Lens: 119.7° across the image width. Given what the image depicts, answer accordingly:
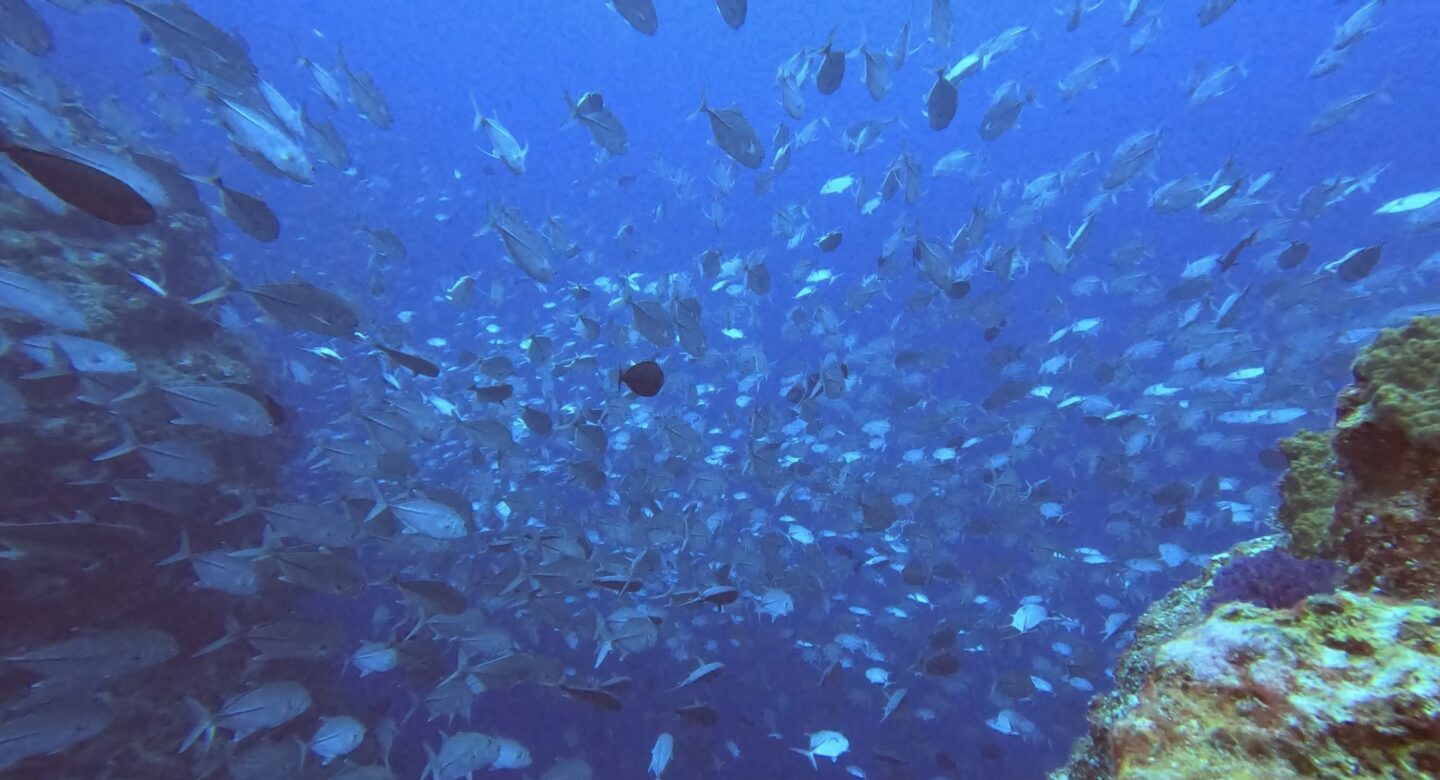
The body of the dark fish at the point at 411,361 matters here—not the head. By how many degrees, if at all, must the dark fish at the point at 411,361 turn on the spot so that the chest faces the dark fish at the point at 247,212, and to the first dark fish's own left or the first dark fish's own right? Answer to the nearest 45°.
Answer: approximately 180°

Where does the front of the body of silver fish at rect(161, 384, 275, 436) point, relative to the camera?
to the viewer's right

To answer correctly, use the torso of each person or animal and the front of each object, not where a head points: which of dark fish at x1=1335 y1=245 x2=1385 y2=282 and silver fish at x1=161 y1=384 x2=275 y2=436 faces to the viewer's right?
the silver fish

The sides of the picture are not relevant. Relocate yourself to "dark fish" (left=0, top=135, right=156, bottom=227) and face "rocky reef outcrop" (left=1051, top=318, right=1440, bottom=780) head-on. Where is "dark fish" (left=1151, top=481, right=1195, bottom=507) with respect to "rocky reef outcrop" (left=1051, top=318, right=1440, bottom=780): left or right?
left

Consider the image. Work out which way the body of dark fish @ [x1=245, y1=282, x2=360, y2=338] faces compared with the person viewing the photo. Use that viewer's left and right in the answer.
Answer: facing to the right of the viewer

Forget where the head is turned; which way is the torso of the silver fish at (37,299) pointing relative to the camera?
to the viewer's right

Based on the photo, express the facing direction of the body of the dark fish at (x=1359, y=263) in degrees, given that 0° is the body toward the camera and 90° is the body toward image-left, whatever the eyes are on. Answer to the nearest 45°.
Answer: approximately 90°

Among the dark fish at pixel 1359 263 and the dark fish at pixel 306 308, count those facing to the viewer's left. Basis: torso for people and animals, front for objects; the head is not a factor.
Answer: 1
